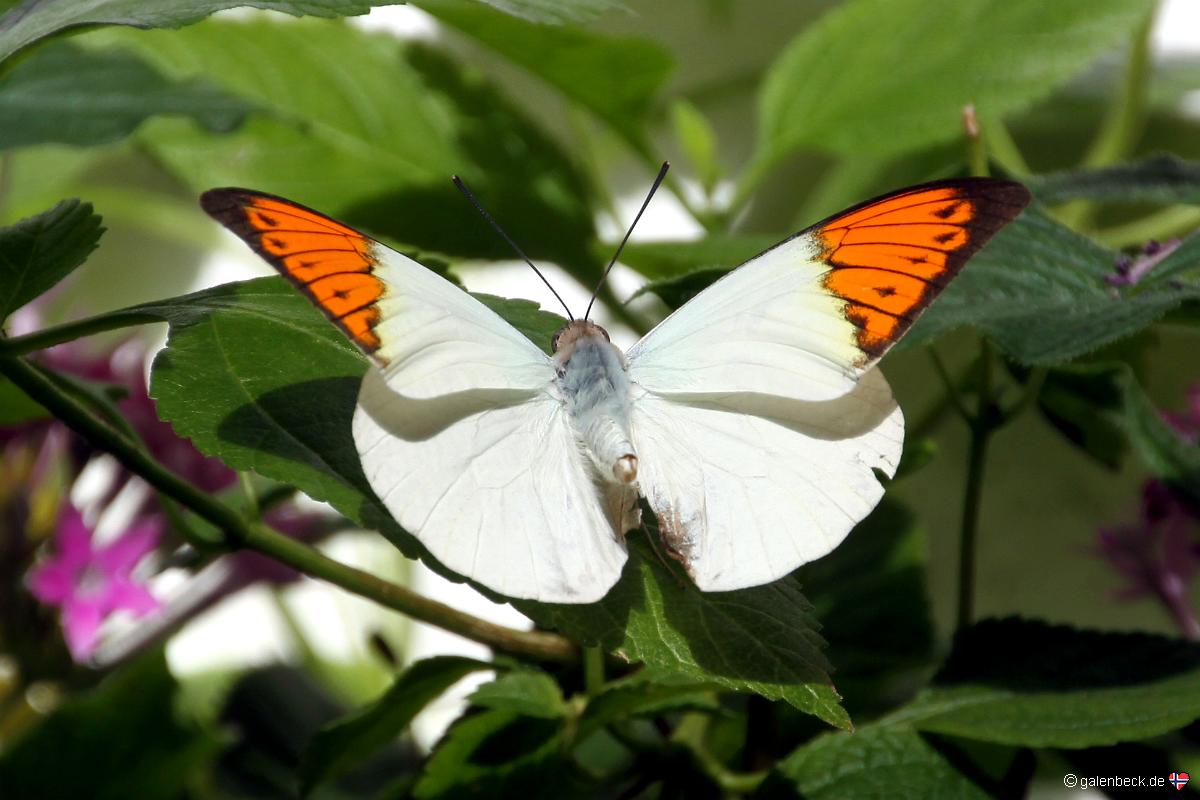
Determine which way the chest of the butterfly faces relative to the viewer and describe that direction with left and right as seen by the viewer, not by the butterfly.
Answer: facing away from the viewer
